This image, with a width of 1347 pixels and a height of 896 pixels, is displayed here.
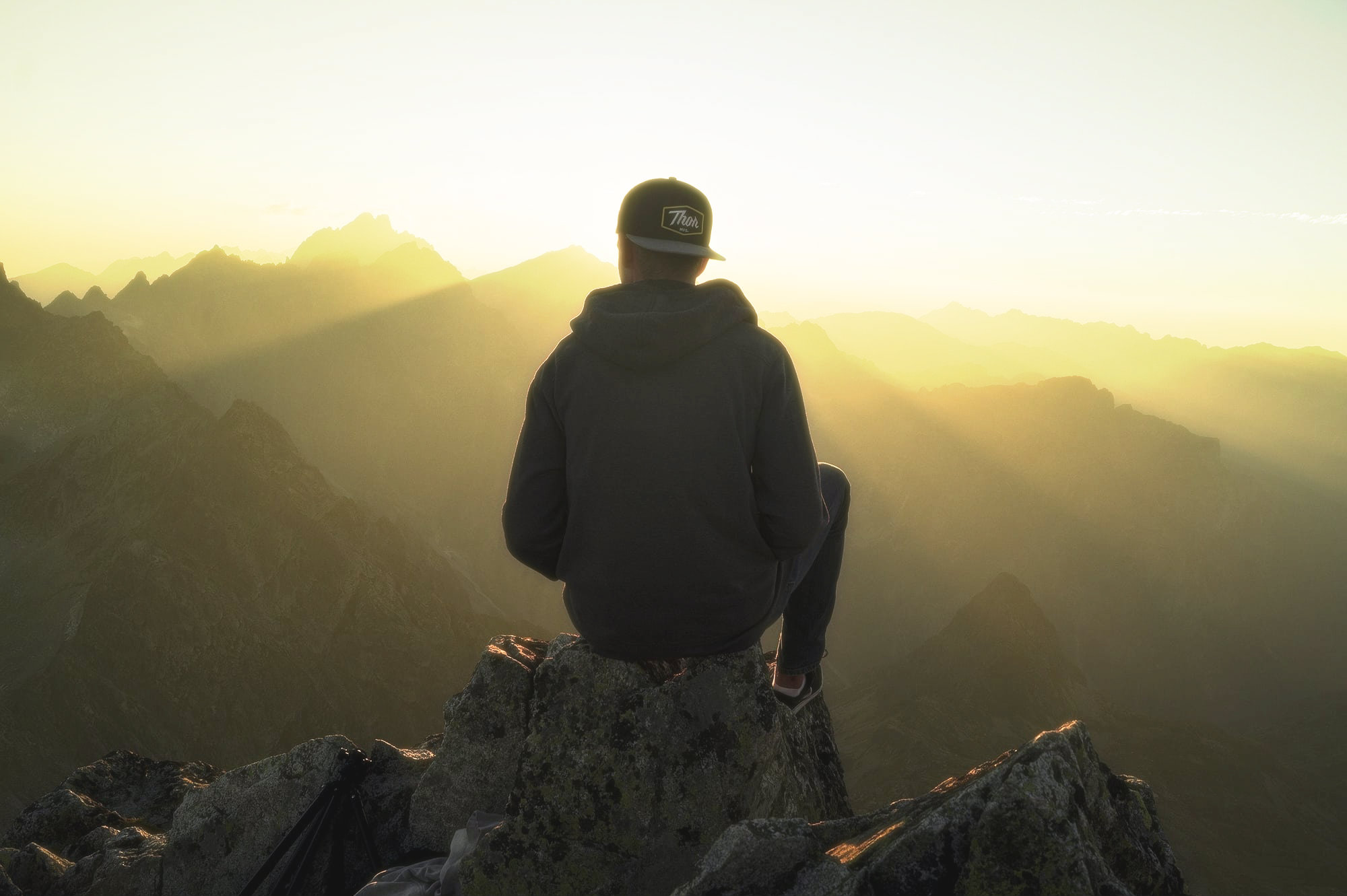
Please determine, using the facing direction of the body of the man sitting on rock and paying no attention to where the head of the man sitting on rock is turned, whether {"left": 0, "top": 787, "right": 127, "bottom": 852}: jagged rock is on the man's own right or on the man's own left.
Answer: on the man's own left

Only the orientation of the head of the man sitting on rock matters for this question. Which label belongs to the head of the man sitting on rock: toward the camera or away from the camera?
away from the camera

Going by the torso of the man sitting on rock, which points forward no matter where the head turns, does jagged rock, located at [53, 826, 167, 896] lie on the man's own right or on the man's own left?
on the man's own left

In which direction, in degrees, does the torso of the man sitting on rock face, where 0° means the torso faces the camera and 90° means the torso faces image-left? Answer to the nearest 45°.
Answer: approximately 180°
